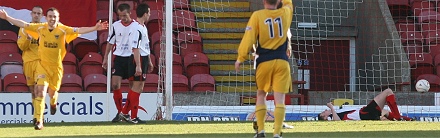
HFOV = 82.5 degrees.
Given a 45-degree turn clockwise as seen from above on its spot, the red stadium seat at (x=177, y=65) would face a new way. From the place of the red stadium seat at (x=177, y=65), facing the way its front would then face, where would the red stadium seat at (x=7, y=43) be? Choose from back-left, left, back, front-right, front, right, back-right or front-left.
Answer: front-right

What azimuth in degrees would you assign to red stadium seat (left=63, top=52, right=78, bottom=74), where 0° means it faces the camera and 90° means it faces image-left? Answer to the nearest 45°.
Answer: approximately 0°

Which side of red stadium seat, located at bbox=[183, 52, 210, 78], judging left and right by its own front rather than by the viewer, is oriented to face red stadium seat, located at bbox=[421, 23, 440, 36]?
left

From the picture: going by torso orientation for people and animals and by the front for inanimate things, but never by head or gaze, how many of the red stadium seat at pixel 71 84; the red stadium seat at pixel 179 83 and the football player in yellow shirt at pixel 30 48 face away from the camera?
0

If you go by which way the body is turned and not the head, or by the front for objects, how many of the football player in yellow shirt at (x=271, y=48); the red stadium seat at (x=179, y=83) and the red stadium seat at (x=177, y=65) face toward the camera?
2

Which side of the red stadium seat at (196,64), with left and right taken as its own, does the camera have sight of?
front

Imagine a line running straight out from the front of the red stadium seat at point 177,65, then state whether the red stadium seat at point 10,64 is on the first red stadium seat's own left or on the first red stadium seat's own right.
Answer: on the first red stadium seat's own right

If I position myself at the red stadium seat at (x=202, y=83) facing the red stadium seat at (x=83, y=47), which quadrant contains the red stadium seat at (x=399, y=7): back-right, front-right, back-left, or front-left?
back-right

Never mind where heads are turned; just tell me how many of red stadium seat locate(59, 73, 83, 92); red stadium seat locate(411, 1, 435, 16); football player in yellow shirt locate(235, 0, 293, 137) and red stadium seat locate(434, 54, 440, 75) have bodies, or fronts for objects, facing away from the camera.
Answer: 1

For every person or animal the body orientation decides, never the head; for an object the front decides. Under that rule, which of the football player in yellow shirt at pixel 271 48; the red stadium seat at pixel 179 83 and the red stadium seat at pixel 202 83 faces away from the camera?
the football player in yellow shirt

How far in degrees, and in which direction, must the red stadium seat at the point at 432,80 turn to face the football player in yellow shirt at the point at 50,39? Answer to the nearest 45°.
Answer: approximately 45° to its right

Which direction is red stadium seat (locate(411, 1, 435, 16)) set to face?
toward the camera

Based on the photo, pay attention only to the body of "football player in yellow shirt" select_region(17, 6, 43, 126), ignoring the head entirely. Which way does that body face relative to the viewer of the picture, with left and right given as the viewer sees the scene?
facing the viewer
